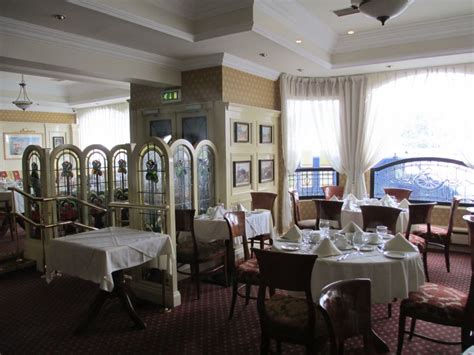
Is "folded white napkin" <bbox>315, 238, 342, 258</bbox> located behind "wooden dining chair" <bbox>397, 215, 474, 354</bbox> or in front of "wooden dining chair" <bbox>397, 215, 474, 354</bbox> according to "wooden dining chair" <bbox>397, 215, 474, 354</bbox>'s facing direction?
in front

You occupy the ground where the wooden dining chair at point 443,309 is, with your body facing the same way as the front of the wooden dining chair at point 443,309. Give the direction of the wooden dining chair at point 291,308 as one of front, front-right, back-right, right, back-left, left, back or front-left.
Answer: front-left

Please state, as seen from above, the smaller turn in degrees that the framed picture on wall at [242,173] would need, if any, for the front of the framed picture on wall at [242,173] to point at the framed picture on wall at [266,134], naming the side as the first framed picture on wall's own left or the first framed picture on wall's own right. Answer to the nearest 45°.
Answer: approximately 90° to the first framed picture on wall's own left

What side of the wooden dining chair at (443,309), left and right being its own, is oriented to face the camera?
left

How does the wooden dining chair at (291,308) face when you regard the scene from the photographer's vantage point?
facing away from the viewer and to the right of the viewer

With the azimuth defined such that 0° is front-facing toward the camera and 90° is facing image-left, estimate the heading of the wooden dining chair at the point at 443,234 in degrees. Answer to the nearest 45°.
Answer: approximately 90°

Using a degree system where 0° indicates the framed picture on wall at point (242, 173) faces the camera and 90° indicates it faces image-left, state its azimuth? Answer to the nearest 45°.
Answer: approximately 315°

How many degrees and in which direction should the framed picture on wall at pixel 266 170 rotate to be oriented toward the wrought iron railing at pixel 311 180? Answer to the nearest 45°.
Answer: approximately 90° to its left

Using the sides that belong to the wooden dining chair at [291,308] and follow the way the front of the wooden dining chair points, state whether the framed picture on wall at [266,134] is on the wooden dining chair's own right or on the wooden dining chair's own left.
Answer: on the wooden dining chair's own left

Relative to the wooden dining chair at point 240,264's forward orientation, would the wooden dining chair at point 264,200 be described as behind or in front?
in front

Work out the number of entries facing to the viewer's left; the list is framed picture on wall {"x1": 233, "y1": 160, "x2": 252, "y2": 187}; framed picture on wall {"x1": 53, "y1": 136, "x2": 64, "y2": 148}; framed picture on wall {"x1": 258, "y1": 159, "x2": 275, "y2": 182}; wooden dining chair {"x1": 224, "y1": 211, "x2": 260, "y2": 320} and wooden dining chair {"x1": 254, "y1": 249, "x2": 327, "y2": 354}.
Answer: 0

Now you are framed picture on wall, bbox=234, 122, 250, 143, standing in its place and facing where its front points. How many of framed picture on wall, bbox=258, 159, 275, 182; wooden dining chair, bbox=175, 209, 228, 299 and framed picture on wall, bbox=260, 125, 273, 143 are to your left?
2

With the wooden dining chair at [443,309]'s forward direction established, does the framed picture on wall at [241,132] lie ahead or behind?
ahead

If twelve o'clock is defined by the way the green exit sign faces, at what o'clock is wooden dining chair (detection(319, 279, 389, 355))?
The wooden dining chair is roughly at 10 o'clock from the green exit sign.
